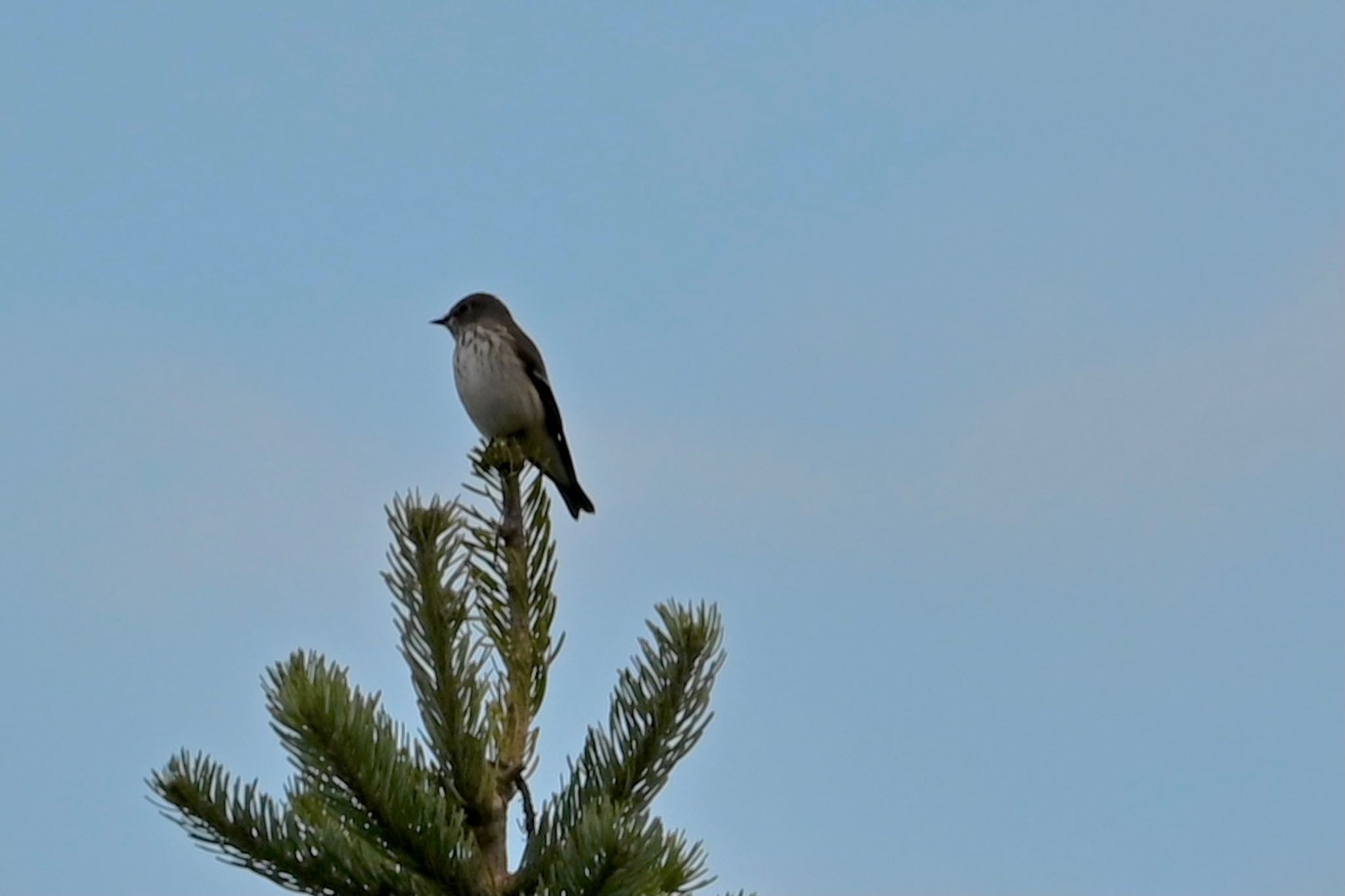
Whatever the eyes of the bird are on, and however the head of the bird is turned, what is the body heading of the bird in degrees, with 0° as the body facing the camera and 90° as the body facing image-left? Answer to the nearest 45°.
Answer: approximately 45°
